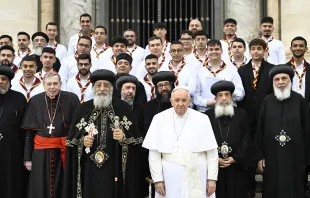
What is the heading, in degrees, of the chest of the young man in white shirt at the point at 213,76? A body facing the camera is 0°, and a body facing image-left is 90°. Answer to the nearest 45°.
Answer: approximately 0°

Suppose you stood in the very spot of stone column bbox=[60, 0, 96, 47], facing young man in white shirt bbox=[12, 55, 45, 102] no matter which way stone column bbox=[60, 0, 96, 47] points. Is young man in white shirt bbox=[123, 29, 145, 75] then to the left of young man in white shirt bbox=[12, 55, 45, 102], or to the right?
left

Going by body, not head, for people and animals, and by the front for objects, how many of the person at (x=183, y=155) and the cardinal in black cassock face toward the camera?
2

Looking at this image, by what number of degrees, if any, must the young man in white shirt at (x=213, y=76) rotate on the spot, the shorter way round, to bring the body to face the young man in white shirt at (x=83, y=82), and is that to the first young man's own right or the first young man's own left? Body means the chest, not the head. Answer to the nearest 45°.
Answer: approximately 90° to the first young man's own right

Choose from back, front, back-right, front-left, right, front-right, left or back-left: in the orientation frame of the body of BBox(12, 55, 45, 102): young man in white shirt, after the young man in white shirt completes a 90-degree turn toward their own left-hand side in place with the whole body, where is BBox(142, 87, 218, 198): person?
front-right

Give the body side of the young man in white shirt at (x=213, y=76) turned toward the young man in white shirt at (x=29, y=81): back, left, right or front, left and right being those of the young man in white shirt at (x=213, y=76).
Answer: right

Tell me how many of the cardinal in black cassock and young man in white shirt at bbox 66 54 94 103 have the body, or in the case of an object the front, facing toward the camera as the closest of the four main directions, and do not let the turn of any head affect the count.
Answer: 2
